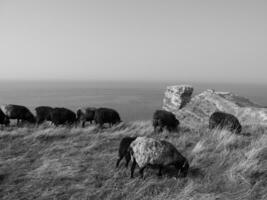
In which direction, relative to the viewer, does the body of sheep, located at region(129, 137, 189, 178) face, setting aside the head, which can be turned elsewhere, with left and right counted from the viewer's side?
facing to the right of the viewer

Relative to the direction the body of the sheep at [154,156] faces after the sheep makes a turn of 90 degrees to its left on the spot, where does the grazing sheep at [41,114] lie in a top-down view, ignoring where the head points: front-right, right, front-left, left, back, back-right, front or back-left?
front-left

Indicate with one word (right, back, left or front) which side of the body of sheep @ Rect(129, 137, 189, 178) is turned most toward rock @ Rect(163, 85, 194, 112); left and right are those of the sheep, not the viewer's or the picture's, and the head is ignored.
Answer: left

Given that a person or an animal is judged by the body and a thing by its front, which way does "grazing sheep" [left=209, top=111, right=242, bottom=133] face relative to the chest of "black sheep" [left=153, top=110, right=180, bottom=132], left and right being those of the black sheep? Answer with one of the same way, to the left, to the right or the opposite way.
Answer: the same way

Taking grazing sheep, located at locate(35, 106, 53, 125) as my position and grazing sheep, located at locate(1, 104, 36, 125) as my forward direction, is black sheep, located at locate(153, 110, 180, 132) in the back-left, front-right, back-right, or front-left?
back-left
